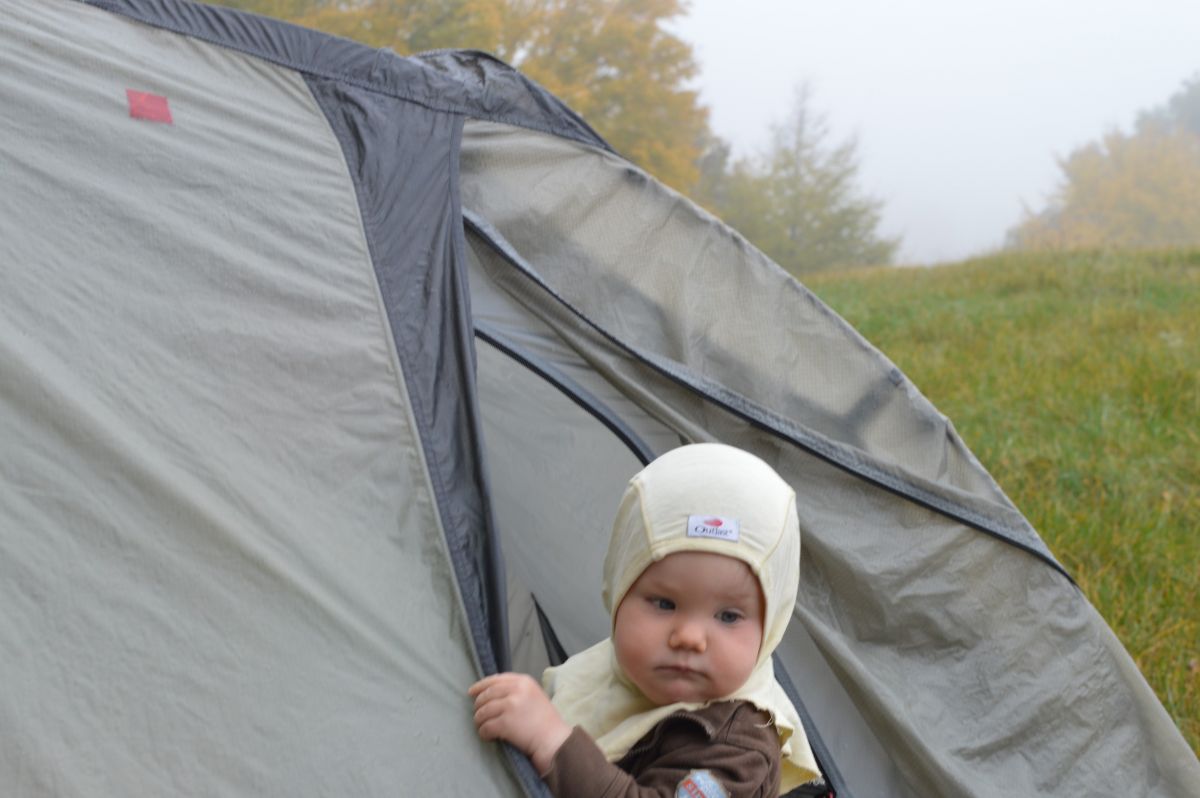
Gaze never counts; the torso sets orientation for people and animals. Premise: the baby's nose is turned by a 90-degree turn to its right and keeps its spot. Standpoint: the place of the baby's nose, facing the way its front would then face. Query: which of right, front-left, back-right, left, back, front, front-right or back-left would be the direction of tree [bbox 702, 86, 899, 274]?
right

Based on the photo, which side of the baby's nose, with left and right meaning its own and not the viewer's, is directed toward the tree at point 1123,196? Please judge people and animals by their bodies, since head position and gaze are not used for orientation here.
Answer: back

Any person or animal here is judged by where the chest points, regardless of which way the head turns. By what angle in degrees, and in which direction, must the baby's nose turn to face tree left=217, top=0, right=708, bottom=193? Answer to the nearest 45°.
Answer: approximately 180°

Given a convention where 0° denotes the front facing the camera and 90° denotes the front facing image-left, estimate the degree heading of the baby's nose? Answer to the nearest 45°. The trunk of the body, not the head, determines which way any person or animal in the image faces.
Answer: approximately 0°
